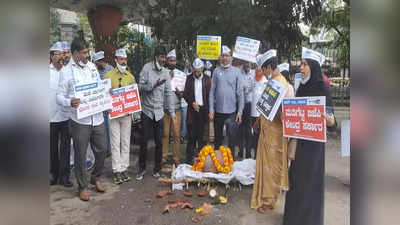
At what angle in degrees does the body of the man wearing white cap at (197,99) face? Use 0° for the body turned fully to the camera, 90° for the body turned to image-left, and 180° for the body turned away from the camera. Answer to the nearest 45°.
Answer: approximately 0°

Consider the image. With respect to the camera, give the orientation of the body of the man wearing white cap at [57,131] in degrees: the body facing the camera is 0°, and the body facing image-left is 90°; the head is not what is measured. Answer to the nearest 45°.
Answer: approximately 315°

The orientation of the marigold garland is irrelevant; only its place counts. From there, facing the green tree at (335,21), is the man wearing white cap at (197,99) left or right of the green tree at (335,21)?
left
